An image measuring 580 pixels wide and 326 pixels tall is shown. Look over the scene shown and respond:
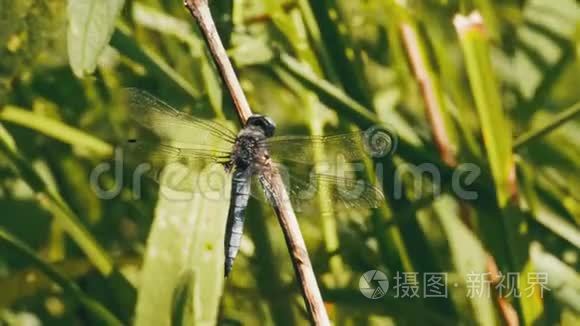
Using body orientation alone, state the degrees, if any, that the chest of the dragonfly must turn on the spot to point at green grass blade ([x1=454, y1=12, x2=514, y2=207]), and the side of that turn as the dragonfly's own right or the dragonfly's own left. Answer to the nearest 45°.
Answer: approximately 90° to the dragonfly's own right

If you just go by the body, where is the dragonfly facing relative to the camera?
away from the camera
